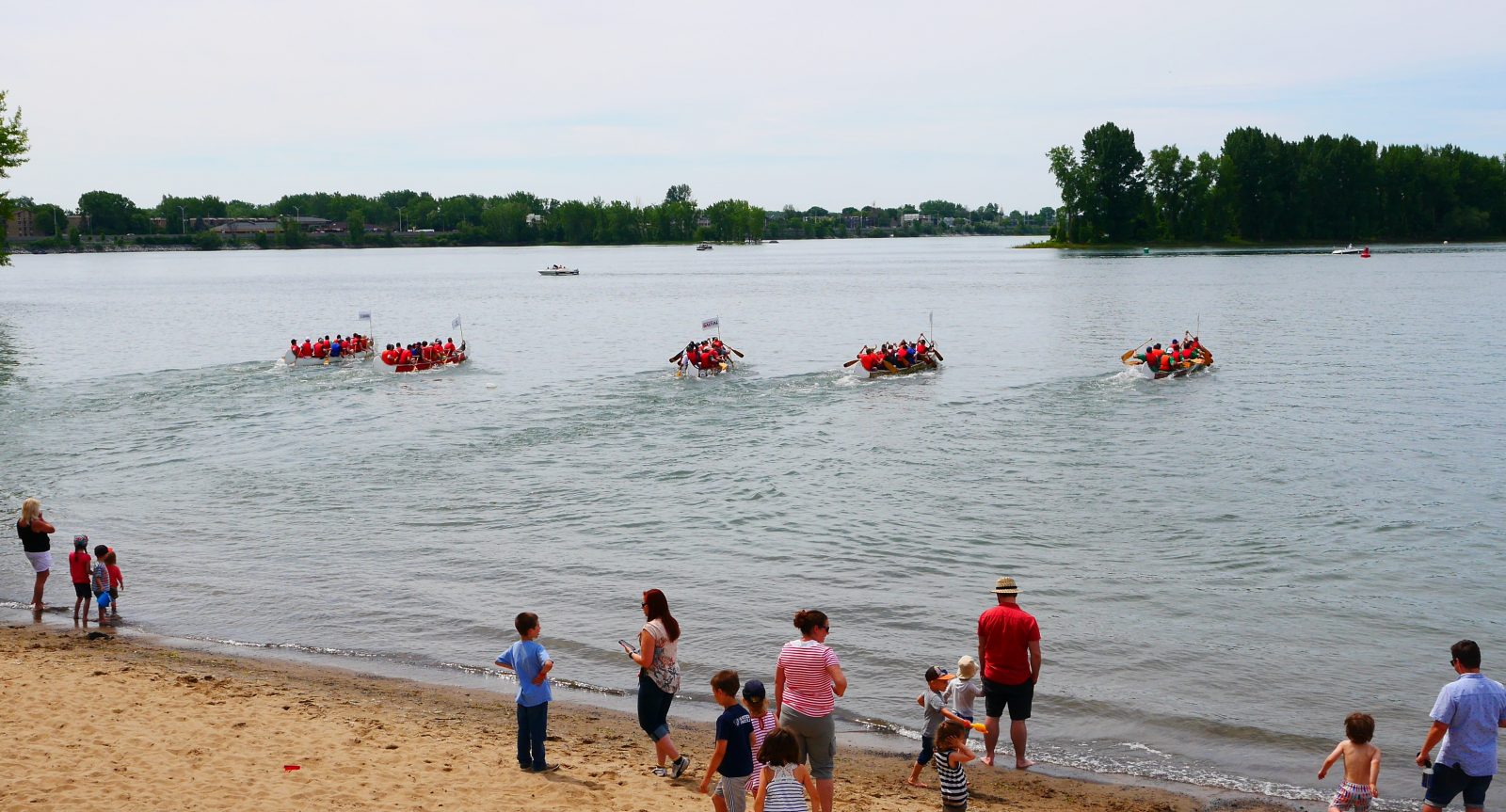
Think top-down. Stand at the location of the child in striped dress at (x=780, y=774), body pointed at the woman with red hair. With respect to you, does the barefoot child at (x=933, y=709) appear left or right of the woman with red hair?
right

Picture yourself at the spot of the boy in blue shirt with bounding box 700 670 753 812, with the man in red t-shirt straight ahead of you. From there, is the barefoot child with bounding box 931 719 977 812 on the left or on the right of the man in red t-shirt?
right

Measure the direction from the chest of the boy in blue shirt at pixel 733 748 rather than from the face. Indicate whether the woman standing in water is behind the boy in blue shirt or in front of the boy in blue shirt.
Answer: in front

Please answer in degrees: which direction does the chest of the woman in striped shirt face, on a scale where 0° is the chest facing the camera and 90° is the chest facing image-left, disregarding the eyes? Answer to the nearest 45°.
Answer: approximately 225°

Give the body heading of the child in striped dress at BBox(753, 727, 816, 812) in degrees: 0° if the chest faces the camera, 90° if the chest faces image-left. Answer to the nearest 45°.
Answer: approximately 180°

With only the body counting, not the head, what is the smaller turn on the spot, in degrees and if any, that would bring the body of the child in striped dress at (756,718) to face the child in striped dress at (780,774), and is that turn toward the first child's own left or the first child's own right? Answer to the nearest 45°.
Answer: approximately 180°

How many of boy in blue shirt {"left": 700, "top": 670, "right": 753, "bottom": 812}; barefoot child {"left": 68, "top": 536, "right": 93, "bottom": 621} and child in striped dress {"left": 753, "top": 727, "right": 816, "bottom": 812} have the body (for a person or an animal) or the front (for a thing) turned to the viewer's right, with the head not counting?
0

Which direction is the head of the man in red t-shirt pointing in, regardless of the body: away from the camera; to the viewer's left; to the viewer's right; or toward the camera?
away from the camera

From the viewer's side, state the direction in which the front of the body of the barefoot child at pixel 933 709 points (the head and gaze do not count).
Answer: to the viewer's right

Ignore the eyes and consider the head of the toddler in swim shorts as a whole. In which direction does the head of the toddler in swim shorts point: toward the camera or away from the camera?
away from the camera

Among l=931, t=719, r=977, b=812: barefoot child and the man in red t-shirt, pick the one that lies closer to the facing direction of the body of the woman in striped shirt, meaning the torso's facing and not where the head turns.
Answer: the man in red t-shirt

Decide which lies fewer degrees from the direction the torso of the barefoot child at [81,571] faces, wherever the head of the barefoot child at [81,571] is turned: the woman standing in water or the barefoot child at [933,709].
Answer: the woman standing in water

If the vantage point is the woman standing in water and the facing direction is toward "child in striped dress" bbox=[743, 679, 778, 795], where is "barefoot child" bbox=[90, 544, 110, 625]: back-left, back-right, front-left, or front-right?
front-left

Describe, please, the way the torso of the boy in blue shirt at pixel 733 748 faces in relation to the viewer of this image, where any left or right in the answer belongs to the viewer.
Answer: facing away from the viewer and to the left of the viewer

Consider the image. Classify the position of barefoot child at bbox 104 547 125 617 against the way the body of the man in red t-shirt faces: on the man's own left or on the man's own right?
on the man's own left
